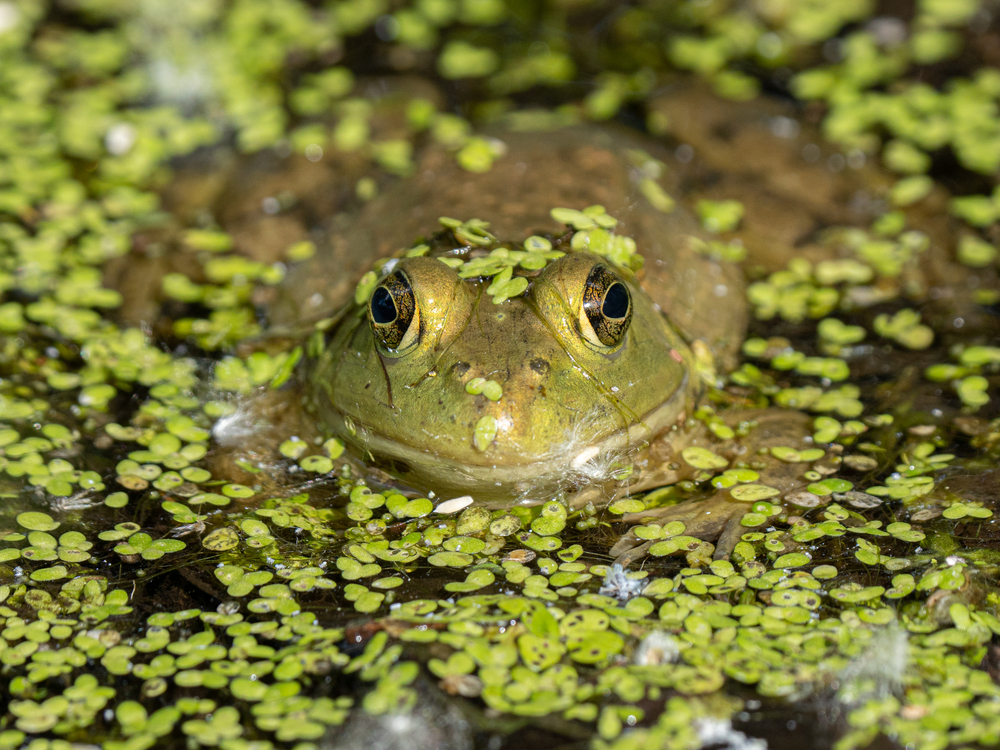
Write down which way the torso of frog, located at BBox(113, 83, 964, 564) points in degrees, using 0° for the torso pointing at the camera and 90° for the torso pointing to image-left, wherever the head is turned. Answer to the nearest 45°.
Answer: approximately 0°
